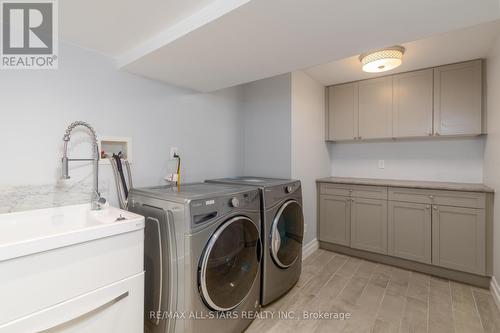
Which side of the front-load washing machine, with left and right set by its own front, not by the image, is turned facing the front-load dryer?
left

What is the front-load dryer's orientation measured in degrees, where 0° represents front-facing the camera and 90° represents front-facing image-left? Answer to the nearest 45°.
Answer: approximately 315°

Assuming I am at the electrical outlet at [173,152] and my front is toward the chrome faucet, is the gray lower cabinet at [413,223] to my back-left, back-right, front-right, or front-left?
back-left

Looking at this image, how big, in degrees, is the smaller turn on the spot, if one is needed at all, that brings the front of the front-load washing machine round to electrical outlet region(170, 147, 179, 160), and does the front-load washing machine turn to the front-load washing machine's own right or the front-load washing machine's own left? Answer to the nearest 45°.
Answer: approximately 135° to the front-load washing machine's own left

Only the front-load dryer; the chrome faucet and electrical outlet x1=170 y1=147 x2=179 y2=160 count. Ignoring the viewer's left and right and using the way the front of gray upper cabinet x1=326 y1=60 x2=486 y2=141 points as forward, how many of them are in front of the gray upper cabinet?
3
